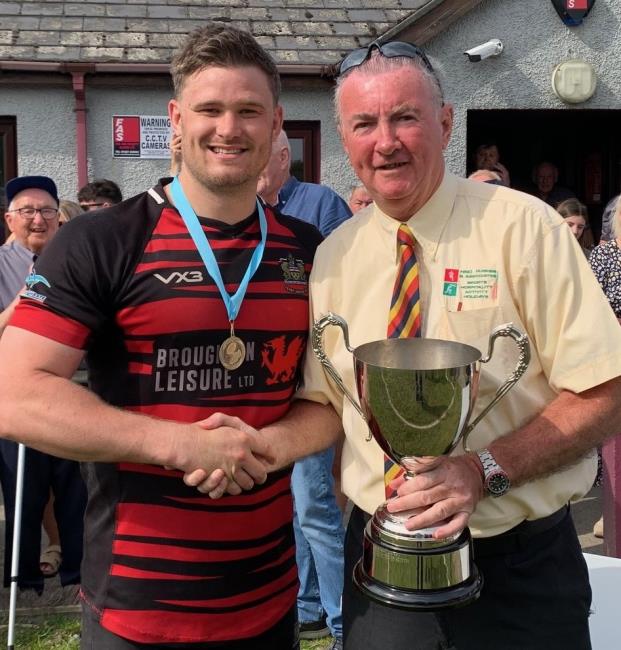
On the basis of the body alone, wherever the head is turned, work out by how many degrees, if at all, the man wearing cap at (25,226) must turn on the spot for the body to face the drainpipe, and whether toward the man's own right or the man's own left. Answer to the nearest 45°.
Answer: approximately 135° to the man's own left

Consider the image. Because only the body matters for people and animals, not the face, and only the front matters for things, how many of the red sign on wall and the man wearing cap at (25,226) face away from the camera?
0

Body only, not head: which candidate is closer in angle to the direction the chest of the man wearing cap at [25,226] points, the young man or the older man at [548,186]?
the young man

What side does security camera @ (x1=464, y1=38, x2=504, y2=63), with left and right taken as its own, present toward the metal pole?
front

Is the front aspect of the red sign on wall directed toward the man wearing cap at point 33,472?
yes

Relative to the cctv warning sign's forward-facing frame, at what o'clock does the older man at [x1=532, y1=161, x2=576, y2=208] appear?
The older man is roughly at 9 o'clock from the cctv warning sign.

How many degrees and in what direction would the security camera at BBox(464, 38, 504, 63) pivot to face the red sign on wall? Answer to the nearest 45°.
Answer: approximately 45° to its right

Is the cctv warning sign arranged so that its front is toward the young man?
yes

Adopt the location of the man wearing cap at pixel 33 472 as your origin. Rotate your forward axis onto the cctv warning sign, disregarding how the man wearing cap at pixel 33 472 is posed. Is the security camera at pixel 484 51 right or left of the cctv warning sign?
right
